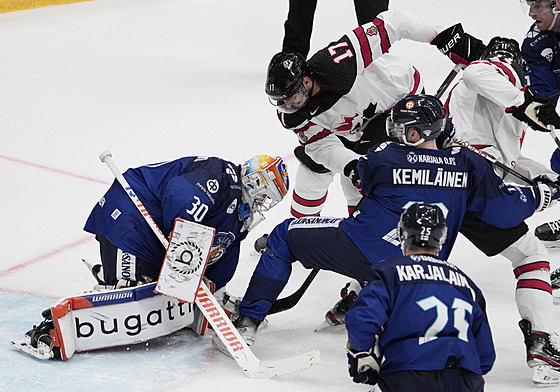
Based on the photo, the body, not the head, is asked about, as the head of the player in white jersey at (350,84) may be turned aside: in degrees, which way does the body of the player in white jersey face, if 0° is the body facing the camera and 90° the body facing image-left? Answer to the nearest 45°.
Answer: approximately 45°

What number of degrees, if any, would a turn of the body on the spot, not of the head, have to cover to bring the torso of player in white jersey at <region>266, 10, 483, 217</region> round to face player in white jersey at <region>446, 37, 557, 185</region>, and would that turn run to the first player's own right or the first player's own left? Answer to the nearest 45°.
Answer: approximately 135° to the first player's own left
